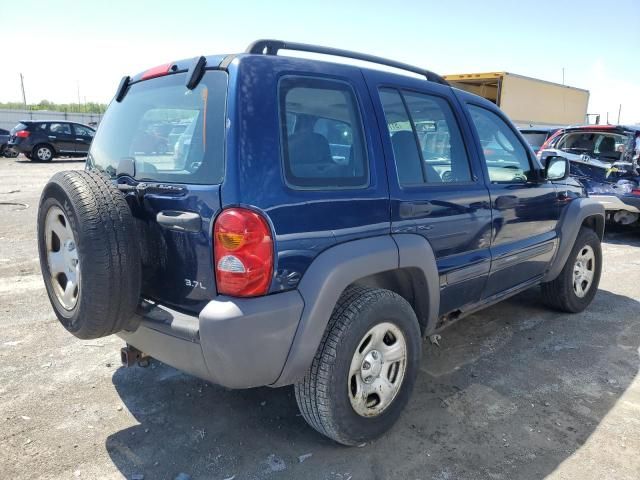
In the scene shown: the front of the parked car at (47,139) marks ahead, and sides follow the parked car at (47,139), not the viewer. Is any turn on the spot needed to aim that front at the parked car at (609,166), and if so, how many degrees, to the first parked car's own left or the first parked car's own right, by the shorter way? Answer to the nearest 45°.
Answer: approximately 90° to the first parked car's own right

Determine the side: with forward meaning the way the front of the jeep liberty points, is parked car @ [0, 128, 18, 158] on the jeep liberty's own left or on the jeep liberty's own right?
on the jeep liberty's own left

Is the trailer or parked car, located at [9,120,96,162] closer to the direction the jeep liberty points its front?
the trailer

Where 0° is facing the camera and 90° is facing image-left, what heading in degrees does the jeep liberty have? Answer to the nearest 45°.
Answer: approximately 225°

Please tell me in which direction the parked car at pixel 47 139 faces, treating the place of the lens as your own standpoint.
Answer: facing away from the viewer and to the right of the viewer
